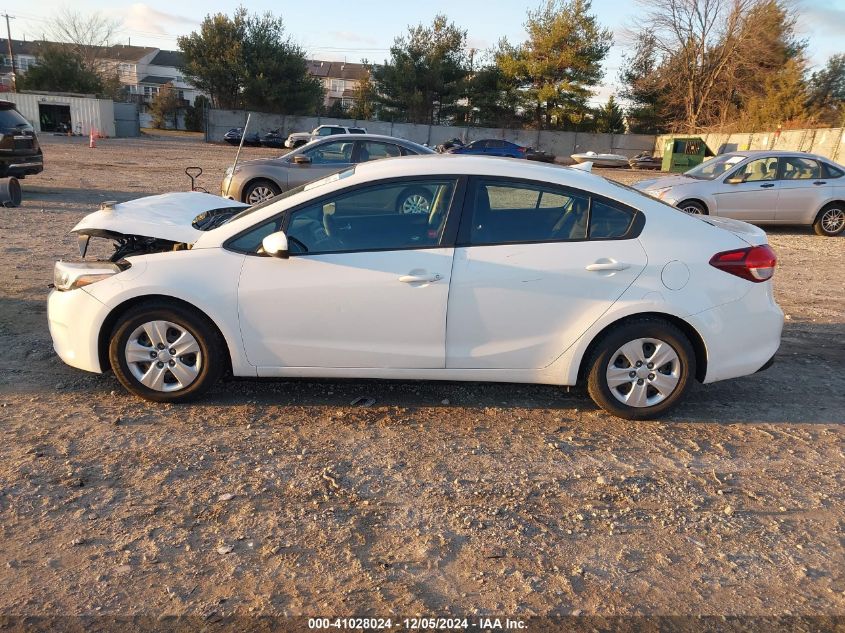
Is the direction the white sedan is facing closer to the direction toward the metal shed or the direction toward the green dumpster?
the metal shed

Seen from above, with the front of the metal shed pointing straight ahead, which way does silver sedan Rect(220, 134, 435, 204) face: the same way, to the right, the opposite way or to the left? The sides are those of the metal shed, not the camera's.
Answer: to the right

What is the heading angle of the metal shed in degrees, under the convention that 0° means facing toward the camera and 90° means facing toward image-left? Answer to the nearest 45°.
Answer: approximately 0°

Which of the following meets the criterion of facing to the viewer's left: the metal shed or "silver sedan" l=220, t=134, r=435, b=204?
the silver sedan

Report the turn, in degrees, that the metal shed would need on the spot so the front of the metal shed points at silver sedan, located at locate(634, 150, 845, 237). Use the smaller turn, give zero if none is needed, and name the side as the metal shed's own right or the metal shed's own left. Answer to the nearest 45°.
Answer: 0° — it already faces it

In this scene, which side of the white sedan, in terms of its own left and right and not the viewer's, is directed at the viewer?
left

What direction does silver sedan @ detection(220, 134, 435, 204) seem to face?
to the viewer's left

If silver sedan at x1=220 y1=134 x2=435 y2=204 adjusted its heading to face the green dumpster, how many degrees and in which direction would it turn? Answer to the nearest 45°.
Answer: approximately 135° to its right

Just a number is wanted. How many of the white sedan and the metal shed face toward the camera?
1

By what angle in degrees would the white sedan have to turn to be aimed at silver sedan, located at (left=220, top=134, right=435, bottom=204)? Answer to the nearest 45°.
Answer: approximately 90° to its right

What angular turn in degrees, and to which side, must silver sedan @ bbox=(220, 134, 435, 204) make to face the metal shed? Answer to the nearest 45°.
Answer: approximately 45° to its right

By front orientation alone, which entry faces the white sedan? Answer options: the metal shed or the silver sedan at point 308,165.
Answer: the metal shed

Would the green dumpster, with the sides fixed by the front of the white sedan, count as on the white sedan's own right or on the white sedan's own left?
on the white sedan's own right
